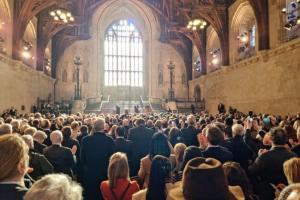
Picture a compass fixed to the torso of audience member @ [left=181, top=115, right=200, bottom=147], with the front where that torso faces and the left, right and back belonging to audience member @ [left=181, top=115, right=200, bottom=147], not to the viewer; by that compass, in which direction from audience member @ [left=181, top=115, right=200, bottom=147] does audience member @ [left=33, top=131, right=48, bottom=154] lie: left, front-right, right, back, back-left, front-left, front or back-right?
back-left

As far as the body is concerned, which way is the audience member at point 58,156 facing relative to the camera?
away from the camera

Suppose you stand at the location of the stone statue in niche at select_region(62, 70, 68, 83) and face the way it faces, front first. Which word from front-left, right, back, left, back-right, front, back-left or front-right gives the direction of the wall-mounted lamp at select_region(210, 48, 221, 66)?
front-left

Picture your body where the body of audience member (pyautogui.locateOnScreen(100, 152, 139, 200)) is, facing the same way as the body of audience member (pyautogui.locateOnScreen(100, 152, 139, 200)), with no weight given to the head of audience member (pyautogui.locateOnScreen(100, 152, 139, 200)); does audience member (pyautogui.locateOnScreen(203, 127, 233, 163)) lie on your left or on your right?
on your right

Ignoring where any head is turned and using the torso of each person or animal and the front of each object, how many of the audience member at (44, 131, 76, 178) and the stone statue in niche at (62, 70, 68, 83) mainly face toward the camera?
1

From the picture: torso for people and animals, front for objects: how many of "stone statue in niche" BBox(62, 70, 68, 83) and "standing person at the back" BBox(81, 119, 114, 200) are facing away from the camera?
1

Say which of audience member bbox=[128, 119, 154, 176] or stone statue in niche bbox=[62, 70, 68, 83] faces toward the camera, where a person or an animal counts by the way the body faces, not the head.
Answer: the stone statue in niche

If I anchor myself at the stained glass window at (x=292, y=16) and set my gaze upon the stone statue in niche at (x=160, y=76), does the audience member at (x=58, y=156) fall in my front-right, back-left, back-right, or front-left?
back-left

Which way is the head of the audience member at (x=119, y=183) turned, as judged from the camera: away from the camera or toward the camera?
away from the camera

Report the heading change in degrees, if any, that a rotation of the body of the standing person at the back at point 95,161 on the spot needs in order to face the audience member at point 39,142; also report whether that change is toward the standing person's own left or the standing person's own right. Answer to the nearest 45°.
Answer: approximately 90° to the standing person's own left

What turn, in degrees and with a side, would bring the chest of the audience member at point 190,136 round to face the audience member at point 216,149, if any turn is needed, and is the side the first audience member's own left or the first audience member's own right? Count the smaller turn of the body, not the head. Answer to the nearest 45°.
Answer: approximately 180°

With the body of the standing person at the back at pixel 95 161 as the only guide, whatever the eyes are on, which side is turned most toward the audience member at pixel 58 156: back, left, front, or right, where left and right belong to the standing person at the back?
left

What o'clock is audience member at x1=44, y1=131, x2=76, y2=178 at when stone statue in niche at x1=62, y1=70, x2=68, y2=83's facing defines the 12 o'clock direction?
The audience member is roughly at 12 o'clock from the stone statue in niche.

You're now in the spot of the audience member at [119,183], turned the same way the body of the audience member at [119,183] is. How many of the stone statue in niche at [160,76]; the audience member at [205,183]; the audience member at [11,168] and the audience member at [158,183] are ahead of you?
1

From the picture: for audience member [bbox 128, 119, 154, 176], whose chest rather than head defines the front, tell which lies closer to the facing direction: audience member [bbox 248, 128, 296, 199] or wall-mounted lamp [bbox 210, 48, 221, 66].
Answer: the wall-mounted lamp

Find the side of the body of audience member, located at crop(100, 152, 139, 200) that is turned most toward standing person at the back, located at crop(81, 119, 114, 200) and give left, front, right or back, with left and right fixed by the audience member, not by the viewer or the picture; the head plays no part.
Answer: front

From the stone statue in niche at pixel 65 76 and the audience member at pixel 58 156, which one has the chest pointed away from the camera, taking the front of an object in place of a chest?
the audience member

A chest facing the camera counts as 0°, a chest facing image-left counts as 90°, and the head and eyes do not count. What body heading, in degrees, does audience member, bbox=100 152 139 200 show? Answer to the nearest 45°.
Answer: approximately 180°

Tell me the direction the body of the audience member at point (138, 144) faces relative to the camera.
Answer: away from the camera
